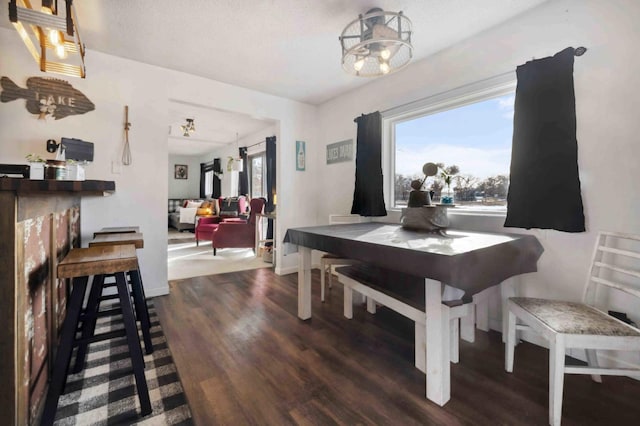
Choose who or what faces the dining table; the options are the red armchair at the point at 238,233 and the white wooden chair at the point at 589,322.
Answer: the white wooden chair

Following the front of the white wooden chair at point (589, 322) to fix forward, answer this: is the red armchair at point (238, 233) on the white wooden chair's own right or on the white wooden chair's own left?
on the white wooden chair's own right

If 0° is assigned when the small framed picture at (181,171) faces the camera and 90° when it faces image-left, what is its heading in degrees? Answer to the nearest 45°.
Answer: approximately 0°

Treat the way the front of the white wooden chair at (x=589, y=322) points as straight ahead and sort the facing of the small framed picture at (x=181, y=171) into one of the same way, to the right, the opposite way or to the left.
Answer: to the left

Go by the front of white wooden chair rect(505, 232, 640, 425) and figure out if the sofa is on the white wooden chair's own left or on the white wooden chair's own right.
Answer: on the white wooden chair's own right

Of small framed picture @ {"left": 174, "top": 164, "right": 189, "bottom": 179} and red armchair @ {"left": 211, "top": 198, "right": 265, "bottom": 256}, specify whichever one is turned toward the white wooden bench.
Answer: the small framed picture

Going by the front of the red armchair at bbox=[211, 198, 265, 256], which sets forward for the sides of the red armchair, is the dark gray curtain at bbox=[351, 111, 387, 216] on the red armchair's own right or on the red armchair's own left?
on the red armchair's own left

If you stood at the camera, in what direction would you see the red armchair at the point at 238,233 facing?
facing to the left of the viewer
